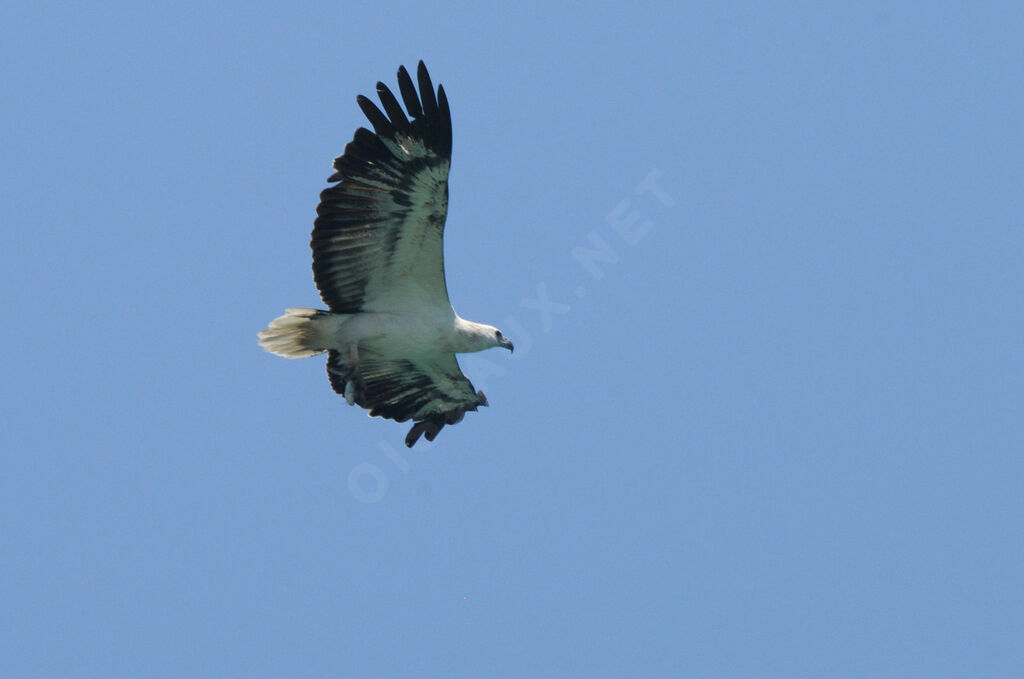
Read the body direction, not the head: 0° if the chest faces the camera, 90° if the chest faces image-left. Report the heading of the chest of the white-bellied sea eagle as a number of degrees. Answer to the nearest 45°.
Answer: approximately 270°
